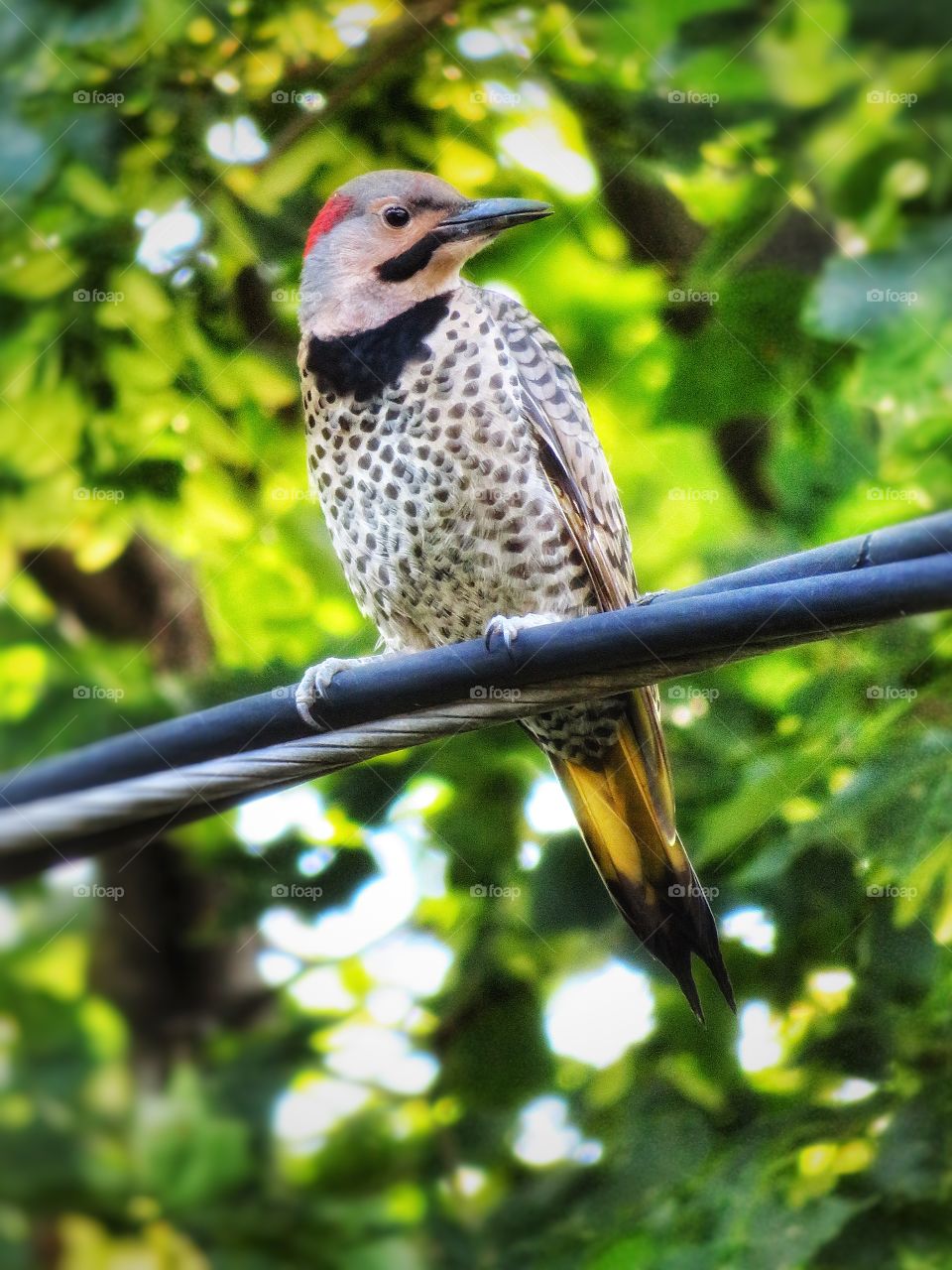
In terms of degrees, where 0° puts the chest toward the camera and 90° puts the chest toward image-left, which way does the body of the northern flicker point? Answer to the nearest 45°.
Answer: approximately 45°
